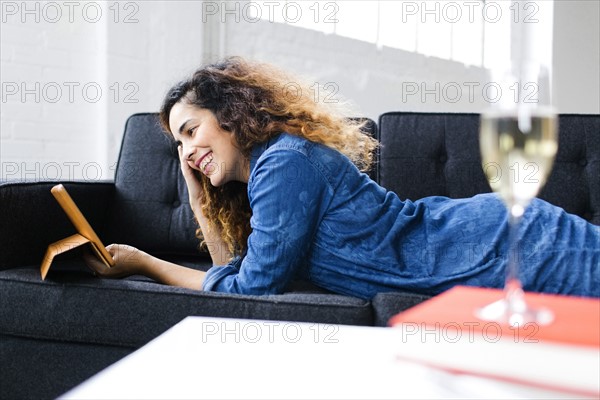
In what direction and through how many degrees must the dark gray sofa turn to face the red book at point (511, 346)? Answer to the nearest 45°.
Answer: approximately 45° to its left

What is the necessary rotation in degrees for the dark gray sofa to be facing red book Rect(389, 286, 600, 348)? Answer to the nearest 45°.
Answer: approximately 45° to its left

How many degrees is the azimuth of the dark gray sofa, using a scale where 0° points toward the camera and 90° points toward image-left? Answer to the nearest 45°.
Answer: approximately 0°

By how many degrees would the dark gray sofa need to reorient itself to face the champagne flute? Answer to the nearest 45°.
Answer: approximately 45° to its left
